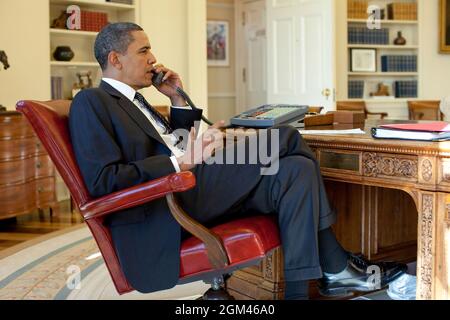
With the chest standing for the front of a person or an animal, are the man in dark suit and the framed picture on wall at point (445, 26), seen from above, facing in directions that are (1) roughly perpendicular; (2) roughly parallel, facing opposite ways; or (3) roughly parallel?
roughly perpendicular

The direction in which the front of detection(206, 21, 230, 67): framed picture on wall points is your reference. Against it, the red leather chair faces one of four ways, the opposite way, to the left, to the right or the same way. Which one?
to the left

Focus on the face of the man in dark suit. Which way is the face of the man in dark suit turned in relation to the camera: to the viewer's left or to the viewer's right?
to the viewer's right

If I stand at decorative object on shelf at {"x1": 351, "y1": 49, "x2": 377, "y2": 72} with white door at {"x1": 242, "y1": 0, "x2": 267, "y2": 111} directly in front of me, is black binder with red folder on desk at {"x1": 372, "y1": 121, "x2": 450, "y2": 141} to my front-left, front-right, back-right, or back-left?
back-left

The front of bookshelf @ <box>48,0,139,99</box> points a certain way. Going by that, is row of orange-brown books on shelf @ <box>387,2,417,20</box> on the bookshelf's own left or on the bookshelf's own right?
on the bookshelf's own left

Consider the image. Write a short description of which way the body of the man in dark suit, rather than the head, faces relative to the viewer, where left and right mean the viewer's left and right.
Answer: facing to the right of the viewer

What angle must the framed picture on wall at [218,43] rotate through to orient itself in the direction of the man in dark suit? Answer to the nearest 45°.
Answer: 0° — it already faces them
